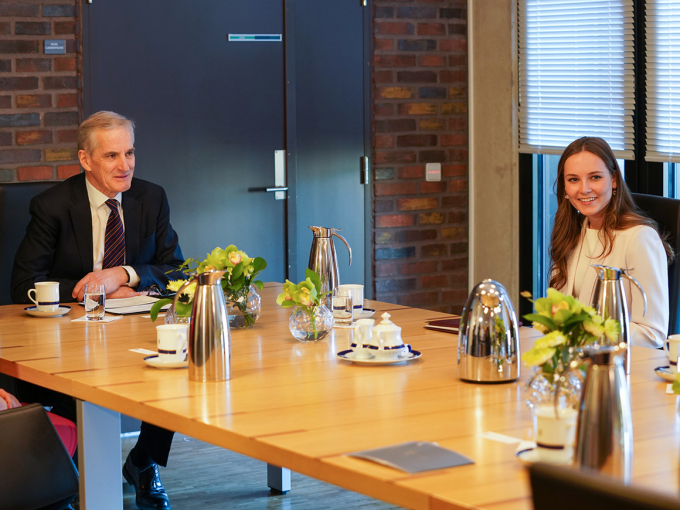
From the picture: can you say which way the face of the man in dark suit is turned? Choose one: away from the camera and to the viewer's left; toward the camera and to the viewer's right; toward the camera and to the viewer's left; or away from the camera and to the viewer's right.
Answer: toward the camera and to the viewer's right

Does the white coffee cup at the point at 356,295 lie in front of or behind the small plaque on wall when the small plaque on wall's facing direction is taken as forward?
in front

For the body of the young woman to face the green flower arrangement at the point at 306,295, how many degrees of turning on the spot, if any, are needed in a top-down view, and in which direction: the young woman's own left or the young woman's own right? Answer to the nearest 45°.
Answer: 0° — they already face it

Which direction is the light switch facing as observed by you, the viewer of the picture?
facing the viewer

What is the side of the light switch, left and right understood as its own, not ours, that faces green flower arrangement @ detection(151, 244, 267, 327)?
front

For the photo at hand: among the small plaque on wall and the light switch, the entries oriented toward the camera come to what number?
2

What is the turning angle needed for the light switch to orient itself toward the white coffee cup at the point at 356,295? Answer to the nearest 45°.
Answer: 0° — it already faces it

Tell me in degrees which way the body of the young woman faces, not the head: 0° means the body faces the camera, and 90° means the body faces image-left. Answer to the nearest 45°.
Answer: approximately 45°

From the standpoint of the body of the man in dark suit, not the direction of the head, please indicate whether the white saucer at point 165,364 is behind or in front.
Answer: in front

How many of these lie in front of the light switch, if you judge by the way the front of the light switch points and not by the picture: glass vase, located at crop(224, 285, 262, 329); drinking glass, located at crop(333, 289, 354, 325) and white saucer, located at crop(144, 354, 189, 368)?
3

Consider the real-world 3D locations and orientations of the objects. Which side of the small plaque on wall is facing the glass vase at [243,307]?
front

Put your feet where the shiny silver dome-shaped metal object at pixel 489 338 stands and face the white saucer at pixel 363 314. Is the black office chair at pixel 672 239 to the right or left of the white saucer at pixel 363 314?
right

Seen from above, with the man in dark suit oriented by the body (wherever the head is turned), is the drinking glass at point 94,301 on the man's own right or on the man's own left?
on the man's own right

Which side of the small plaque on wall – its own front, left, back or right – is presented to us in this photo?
front

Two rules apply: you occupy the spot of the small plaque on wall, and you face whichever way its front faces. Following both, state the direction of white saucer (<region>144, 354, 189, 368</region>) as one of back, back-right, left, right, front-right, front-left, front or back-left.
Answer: front

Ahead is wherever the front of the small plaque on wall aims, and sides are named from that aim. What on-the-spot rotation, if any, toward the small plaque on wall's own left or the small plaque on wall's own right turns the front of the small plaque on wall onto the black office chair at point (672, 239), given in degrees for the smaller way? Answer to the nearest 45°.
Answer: approximately 45° to the small plaque on wall's own left

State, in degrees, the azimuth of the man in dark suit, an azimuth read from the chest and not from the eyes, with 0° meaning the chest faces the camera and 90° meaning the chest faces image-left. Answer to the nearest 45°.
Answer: approximately 315°

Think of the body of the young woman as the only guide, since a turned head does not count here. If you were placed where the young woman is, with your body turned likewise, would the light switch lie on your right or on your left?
on your right
